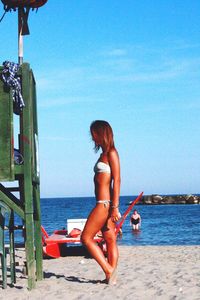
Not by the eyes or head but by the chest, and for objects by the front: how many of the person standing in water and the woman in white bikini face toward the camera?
1

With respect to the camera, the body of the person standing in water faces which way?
toward the camera

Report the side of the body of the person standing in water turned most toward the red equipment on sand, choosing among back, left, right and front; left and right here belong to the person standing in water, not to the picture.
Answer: front

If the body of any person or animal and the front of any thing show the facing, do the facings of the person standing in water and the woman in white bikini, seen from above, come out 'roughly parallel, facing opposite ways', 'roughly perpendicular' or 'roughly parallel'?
roughly perpendicular

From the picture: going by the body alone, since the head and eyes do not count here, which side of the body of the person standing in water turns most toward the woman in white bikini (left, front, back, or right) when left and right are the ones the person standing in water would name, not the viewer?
front

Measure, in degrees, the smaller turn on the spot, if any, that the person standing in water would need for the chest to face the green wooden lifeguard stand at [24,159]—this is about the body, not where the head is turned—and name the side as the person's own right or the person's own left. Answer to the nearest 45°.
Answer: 0° — they already face it
